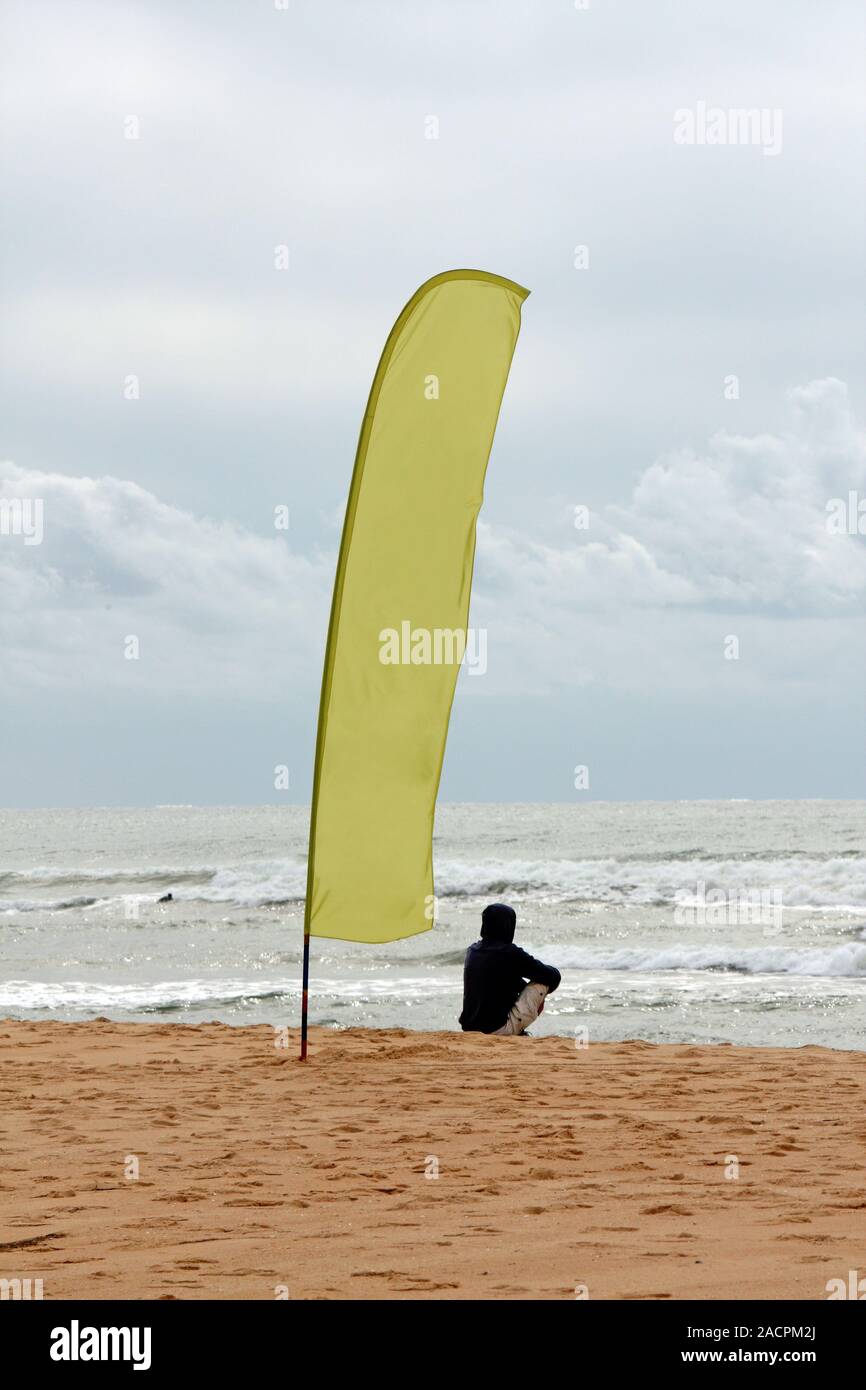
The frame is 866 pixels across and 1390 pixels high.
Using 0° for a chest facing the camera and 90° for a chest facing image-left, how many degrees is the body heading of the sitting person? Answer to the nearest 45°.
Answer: approximately 225°

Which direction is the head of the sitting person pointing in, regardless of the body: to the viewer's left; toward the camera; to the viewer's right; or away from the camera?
away from the camera

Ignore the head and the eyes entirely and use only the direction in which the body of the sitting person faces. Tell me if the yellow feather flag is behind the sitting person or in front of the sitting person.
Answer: behind
